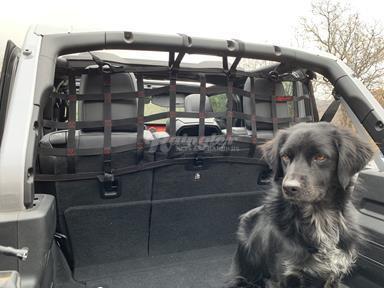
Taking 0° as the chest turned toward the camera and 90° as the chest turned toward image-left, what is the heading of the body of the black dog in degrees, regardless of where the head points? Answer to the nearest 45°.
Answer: approximately 315°
